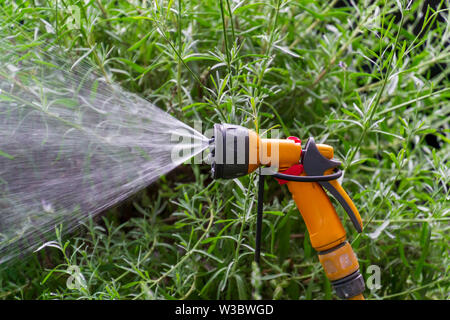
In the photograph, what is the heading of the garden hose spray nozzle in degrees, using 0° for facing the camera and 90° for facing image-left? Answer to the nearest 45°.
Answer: approximately 90°
